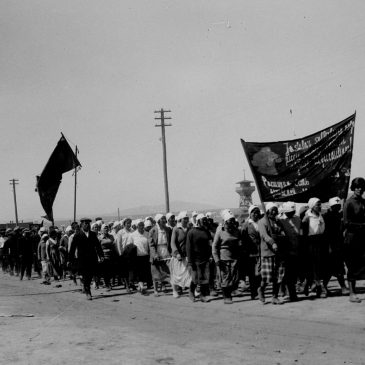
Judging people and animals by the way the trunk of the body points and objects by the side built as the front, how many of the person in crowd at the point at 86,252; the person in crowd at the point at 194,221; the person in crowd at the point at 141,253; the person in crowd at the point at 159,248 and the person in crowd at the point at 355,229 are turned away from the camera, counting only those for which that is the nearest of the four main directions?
0

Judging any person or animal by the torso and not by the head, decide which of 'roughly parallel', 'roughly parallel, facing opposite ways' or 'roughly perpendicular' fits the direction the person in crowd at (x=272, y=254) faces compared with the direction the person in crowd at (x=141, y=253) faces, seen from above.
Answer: roughly parallel

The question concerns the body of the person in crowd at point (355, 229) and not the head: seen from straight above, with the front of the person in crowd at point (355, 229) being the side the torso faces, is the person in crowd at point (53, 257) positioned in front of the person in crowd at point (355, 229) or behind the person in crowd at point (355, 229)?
behind

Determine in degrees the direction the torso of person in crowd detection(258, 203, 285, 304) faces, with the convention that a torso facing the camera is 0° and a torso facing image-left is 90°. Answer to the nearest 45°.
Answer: approximately 315°

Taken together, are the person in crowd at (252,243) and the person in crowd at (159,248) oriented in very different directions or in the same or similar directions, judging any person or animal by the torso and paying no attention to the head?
same or similar directions

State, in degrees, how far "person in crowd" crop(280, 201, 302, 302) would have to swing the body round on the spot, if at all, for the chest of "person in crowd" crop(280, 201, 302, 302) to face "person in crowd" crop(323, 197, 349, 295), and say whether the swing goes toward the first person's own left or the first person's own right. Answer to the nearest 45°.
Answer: approximately 90° to the first person's own left

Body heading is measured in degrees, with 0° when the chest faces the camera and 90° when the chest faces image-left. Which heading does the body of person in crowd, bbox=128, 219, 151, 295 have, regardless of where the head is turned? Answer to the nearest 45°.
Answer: approximately 315°
